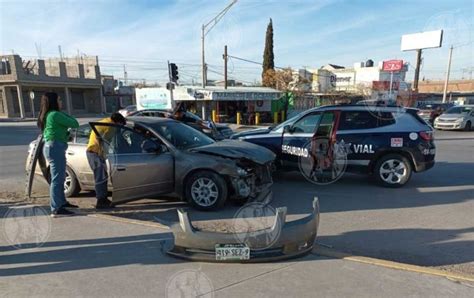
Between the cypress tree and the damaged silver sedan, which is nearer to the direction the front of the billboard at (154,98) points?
the damaged silver sedan

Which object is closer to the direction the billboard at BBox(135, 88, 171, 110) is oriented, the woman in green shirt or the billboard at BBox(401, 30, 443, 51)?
the woman in green shirt

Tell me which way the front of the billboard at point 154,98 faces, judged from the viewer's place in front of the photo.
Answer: facing the viewer

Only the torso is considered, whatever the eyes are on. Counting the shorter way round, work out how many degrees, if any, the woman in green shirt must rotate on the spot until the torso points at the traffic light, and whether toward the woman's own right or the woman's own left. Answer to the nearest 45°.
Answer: approximately 45° to the woman's own left

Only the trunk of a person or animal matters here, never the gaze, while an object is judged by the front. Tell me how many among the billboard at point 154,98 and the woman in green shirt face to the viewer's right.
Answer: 1

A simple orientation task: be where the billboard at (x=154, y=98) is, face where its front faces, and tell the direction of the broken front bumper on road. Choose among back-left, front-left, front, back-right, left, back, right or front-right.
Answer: front

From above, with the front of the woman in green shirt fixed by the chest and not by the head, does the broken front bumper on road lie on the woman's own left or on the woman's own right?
on the woman's own right

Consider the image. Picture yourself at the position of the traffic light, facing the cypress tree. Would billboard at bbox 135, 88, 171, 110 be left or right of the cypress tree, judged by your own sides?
left

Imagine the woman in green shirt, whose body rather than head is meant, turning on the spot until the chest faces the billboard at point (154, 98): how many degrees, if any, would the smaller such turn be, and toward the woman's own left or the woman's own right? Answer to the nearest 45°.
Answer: approximately 90° to the woman's own left

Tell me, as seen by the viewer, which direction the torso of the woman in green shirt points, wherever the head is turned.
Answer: to the viewer's right

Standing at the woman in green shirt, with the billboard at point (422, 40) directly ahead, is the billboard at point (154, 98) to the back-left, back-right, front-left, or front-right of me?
front-left

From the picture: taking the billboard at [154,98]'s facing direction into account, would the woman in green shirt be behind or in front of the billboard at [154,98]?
in front

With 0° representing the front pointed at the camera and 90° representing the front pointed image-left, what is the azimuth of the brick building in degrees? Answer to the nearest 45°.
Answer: approximately 315°

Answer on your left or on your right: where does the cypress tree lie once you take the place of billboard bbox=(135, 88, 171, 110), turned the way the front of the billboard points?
on your left
